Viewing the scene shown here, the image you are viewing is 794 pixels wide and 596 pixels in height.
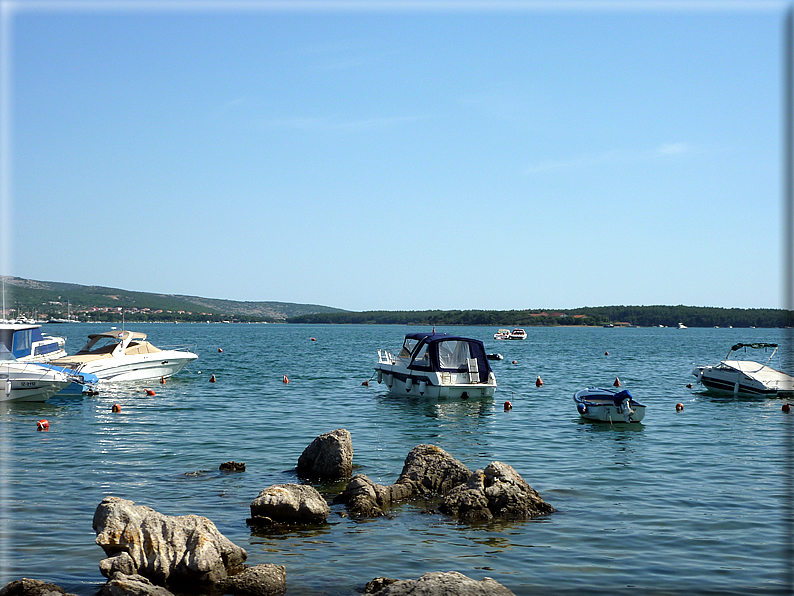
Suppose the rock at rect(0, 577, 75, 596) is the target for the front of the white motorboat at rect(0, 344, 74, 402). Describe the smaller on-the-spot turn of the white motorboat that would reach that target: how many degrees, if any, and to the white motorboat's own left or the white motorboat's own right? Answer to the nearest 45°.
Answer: approximately 90° to the white motorboat's own right

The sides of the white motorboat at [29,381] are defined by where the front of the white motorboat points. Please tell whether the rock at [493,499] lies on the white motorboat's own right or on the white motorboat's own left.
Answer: on the white motorboat's own right

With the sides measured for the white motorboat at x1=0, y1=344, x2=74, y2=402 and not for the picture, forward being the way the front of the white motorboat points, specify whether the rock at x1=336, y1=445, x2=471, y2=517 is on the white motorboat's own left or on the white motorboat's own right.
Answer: on the white motorboat's own right

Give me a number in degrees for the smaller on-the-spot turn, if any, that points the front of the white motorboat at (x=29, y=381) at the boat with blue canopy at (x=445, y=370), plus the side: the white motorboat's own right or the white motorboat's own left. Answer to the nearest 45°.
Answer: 0° — it already faces it

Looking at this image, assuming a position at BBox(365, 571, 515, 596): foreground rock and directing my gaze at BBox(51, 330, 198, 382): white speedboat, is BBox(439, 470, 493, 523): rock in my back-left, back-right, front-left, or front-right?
front-right

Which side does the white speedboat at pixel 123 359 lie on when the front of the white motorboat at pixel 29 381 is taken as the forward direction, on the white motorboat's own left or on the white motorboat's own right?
on the white motorboat's own left

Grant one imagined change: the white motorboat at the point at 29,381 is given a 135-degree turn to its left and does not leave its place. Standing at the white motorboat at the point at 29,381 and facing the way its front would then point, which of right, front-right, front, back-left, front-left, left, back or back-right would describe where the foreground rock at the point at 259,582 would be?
back-left

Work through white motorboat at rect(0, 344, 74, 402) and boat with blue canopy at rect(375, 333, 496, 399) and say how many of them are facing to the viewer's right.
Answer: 1

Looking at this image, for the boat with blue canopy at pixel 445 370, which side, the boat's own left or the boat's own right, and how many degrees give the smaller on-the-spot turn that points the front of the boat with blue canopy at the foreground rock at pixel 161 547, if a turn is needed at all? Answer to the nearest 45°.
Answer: approximately 135° to the boat's own left

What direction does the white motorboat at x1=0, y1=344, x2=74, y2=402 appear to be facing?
to the viewer's right

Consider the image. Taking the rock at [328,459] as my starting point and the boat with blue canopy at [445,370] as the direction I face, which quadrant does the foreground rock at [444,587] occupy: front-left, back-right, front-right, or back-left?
back-right

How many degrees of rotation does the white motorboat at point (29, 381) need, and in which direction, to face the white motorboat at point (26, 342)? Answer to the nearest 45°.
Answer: approximately 90° to its left

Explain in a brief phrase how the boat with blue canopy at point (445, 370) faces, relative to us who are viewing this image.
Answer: facing away from the viewer and to the left of the viewer
